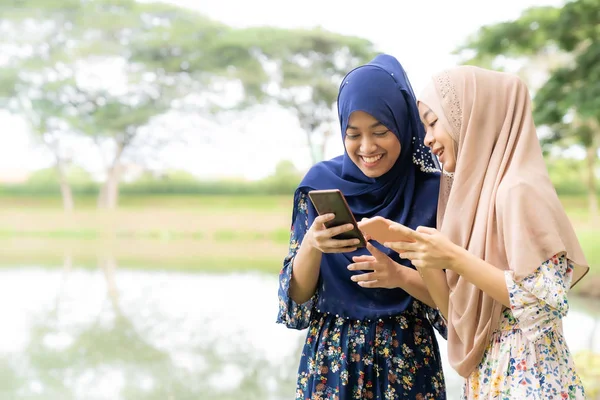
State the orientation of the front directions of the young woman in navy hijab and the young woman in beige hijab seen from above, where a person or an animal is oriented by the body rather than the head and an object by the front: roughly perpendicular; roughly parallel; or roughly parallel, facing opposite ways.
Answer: roughly perpendicular

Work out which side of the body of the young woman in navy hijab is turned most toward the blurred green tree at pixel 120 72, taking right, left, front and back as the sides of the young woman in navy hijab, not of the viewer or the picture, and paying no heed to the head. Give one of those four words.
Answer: back

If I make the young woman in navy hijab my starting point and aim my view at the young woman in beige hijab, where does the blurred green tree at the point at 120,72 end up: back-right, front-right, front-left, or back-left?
back-left

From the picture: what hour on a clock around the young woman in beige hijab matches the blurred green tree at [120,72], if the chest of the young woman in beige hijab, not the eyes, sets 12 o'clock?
The blurred green tree is roughly at 2 o'clock from the young woman in beige hijab.

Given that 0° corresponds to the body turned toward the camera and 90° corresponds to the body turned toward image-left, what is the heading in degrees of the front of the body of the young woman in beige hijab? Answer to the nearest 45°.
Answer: approximately 90°

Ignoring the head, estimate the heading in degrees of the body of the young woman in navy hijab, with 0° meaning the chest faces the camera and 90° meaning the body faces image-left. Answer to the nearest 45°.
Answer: approximately 0°

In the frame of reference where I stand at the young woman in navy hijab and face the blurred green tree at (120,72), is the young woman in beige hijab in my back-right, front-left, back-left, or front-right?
back-right

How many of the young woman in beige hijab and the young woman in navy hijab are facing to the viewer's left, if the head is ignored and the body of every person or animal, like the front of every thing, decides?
1
